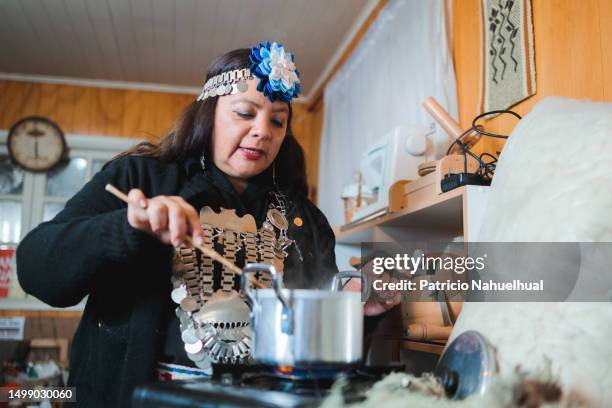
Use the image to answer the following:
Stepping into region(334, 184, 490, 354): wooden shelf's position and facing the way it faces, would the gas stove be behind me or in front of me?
in front

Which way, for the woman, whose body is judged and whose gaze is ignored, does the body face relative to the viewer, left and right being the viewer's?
facing the viewer and to the right of the viewer

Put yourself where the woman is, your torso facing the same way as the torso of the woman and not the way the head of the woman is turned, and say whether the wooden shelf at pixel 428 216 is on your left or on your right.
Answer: on your left

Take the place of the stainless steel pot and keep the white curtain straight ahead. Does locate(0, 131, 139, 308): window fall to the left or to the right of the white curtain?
left

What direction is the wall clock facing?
toward the camera

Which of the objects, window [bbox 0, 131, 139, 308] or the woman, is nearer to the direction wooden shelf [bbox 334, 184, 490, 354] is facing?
the woman

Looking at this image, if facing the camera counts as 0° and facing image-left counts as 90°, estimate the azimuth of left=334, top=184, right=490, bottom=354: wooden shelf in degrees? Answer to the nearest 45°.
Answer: approximately 45°

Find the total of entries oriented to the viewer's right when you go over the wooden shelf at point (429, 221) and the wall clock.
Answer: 0

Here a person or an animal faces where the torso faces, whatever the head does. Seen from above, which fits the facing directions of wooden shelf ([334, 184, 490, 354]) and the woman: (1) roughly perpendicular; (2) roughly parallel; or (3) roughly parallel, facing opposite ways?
roughly perpendicular

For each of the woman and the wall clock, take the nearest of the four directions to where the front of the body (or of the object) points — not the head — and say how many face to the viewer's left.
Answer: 0

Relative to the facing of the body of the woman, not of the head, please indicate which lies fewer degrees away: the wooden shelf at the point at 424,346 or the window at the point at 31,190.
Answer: the wooden shelf

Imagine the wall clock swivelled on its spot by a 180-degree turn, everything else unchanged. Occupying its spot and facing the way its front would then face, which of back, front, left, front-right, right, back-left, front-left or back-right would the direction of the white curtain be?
back-right
